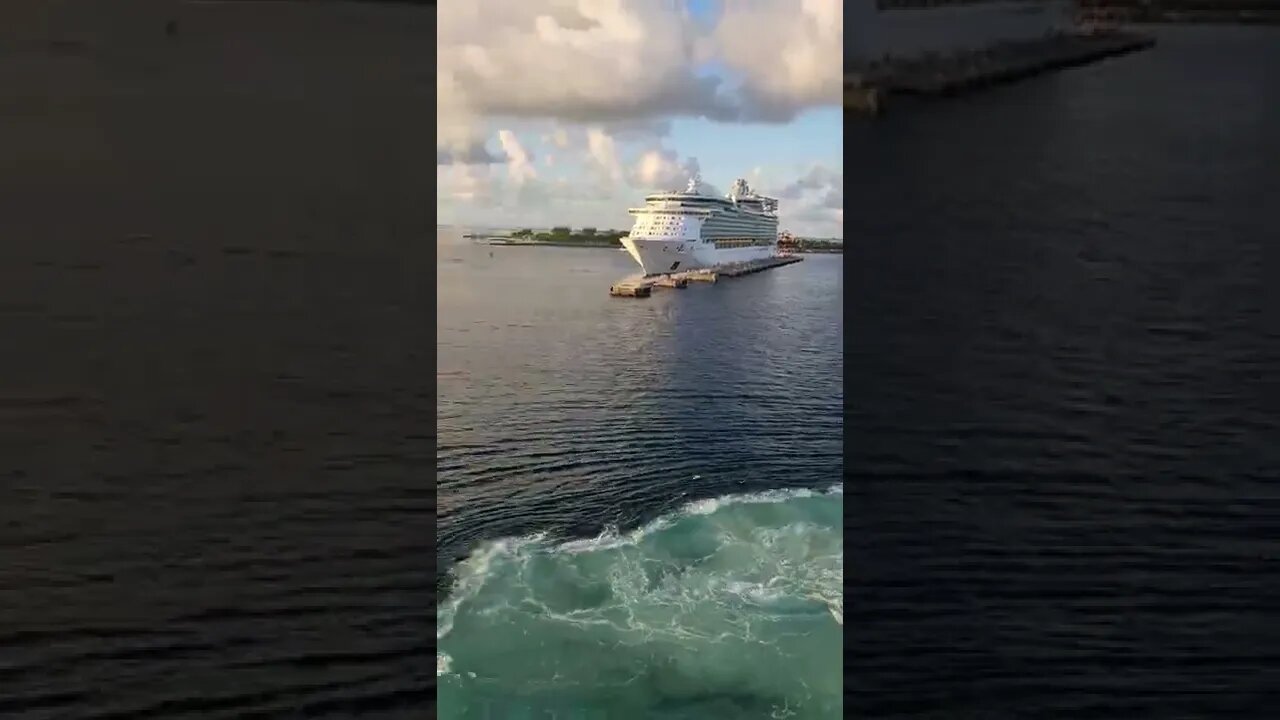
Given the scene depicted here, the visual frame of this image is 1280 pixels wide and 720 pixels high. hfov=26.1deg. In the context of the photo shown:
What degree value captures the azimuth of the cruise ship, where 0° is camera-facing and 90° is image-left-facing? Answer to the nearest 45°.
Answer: approximately 45°
